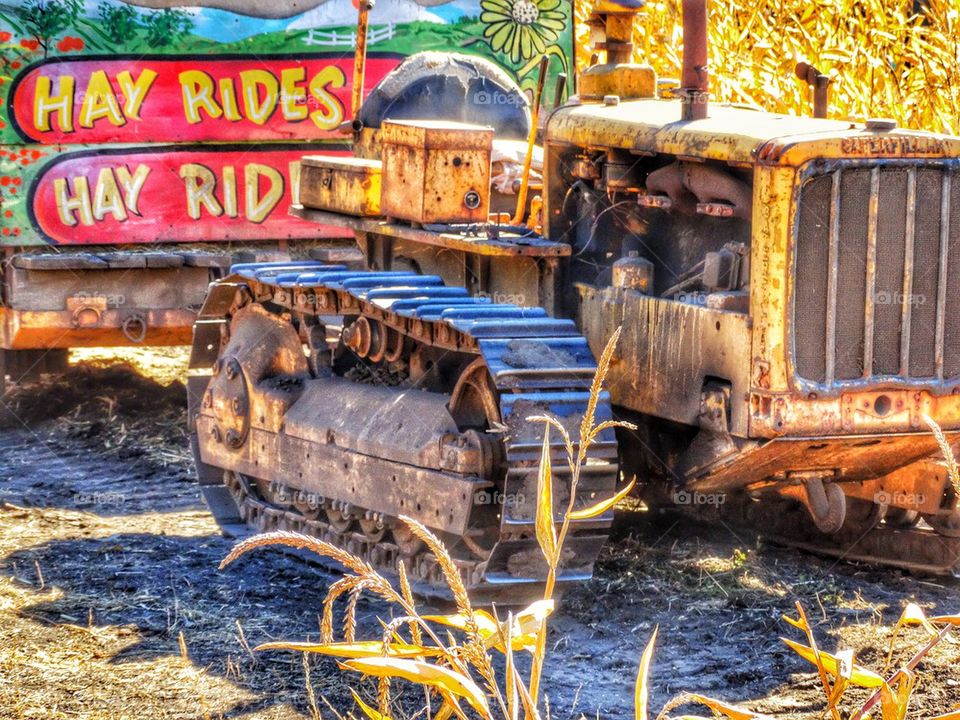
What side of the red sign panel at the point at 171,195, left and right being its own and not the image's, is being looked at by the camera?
front

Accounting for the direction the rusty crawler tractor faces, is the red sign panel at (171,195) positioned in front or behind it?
behind

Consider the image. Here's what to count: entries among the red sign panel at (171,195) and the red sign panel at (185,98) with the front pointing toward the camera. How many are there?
2

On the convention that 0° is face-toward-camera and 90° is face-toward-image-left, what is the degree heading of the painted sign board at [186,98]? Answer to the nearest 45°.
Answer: approximately 0°

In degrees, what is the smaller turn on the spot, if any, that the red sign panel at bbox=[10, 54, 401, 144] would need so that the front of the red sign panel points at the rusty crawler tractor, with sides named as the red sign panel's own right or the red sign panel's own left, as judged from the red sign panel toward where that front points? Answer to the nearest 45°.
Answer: approximately 45° to the red sign panel's own left

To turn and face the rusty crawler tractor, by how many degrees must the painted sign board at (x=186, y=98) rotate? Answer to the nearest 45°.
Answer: approximately 45° to its left

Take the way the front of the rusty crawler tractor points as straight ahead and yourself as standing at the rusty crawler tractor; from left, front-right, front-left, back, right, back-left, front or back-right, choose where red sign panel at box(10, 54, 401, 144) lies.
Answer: back

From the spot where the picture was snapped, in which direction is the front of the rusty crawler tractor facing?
facing the viewer and to the right of the viewer
